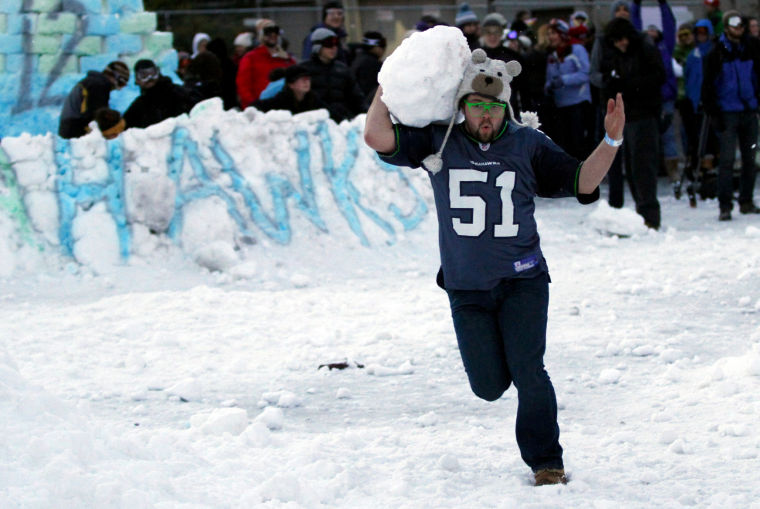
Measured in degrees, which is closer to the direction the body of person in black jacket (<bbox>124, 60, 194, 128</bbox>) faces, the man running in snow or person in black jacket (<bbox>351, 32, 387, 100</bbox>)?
the man running in snow

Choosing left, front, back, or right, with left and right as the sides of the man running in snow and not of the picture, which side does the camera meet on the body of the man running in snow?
front

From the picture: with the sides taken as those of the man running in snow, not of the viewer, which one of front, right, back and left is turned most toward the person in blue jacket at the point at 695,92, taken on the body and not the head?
back

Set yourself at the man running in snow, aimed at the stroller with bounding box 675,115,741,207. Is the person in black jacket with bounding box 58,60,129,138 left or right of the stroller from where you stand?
left

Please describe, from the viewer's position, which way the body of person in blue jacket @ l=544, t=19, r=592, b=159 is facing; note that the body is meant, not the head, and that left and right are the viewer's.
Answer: facing the viewer and to the left of the viewer

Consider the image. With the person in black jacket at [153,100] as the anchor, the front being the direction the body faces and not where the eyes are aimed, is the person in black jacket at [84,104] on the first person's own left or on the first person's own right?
on the first person's own right

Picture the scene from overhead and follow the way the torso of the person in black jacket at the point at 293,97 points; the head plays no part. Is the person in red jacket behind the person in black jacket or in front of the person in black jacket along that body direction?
behind

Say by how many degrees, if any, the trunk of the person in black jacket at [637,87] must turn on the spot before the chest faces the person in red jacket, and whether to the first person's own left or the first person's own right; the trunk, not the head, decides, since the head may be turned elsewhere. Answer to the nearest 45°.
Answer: approximately 45° to the first person's own right

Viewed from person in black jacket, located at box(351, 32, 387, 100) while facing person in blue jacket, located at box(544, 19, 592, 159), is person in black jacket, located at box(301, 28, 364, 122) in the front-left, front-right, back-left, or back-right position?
back-right

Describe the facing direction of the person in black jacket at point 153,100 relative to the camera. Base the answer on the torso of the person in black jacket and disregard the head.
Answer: toward the camera

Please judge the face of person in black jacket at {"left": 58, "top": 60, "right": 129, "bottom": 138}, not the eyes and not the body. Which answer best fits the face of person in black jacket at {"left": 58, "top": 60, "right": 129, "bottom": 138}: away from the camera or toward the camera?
toward the camera

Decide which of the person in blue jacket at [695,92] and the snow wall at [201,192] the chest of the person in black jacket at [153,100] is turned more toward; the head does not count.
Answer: the snow wall

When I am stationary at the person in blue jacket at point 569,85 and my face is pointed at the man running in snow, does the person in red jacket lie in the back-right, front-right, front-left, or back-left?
front-right

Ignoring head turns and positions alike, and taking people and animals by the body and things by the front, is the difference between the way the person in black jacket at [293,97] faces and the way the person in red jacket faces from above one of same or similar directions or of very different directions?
same or similar directions

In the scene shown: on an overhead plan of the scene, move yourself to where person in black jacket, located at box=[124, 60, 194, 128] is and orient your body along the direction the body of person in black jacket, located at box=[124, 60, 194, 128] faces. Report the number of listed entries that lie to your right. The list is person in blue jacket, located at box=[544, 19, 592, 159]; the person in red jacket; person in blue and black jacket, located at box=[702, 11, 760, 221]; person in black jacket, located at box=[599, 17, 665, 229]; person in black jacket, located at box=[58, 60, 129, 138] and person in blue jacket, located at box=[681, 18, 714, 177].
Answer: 1
